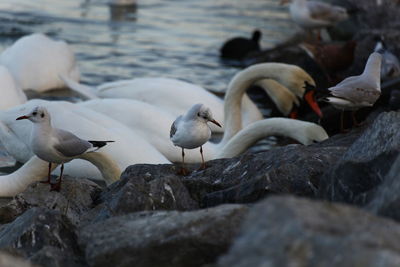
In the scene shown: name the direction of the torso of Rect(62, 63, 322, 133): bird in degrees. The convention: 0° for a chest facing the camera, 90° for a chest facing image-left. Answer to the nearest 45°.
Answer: approximately 270°

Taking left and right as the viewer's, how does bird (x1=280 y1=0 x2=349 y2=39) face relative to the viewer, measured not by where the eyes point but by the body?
facing to the left of the viewer

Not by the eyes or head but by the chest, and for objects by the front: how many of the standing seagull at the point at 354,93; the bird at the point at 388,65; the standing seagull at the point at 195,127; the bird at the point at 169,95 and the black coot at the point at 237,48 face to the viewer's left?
1

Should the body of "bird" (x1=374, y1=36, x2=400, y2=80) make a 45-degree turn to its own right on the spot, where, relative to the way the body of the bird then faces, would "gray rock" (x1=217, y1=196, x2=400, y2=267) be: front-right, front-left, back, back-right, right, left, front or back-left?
back-left

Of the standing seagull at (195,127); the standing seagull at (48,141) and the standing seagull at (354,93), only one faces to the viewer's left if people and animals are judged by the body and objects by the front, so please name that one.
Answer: the standing seagull at (48,141)

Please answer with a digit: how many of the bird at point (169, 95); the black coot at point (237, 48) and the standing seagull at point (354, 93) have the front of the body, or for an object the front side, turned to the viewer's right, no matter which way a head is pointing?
3

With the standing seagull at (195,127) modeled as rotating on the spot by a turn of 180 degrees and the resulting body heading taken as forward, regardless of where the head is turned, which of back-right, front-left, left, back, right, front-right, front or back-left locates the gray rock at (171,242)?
back-left

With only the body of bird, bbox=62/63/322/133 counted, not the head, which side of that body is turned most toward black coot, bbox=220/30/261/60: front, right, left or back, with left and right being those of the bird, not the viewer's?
left

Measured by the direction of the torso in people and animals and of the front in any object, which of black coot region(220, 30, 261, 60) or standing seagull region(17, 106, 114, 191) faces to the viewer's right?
the black coot

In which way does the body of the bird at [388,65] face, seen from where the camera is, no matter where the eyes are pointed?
to the viewer's left

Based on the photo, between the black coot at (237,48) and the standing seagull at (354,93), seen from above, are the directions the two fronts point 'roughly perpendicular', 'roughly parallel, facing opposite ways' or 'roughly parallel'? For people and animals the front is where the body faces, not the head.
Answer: roughly parallel
